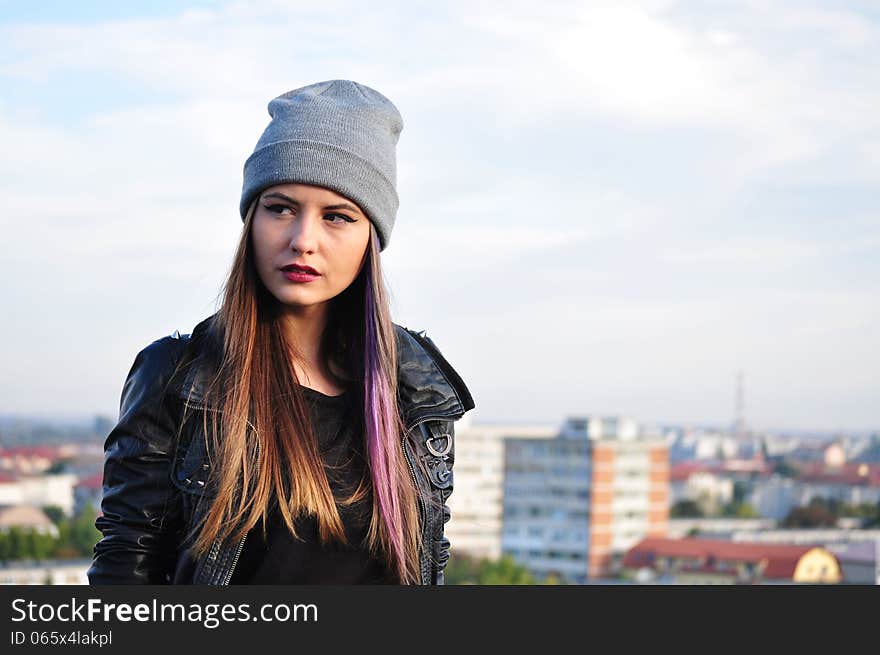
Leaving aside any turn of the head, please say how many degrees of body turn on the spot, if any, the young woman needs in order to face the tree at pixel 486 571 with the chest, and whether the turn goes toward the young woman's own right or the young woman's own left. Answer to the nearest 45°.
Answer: approximately 135° to the young woman's own left

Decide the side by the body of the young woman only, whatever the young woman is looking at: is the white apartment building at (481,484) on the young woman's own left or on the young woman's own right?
on the young woman's own left

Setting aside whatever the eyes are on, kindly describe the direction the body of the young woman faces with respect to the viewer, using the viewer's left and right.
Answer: facing the viewer and to the right of the viewer
